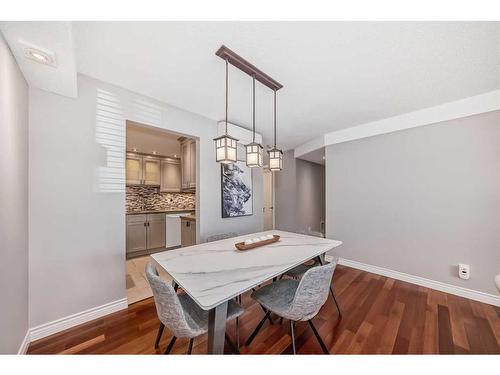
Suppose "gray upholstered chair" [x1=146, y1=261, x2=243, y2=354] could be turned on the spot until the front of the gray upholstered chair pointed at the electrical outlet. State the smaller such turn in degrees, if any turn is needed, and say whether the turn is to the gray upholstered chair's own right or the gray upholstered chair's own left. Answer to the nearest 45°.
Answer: approximately 45° to the gray upholstered chair's own right

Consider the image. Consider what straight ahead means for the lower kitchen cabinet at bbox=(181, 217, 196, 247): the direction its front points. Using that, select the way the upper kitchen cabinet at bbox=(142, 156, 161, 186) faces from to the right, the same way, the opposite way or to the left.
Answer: the same way

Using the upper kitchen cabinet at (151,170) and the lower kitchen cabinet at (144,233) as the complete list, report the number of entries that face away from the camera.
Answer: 0

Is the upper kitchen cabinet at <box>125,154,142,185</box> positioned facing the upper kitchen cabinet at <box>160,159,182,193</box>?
no

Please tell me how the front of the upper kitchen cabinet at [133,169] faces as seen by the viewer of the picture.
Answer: facing the viewer and to the right of the viewer

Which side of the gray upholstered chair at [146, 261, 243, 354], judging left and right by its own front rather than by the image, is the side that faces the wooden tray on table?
front

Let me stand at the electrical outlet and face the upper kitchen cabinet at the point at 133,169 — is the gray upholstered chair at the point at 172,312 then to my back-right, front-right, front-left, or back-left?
front-left

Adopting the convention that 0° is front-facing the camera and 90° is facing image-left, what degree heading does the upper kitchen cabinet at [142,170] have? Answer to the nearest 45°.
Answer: approximately 315°

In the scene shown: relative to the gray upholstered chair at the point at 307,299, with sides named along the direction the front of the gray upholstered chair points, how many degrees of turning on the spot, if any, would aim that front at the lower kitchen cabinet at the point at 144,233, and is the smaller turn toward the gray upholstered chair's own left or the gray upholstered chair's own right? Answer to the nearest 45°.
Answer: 0° — it already faces it

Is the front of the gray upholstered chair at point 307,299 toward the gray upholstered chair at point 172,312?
no

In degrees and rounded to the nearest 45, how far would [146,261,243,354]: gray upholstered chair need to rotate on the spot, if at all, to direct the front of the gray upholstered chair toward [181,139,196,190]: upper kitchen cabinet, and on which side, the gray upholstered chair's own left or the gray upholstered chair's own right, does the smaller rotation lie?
approximately 45° to the gray upholstered chair's own left

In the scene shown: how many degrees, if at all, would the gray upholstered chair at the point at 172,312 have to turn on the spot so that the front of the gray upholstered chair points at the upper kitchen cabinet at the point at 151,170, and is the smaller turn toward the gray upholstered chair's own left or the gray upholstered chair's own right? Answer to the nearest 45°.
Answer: approximately 45° to the gray upholstered chair's own left

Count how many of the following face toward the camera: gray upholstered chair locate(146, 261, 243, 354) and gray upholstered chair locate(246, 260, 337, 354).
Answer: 0

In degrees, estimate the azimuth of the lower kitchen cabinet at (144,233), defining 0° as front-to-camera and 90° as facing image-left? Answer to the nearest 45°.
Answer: approximately 315°

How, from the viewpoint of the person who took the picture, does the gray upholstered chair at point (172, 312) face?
facing away from the viewer and to the right of the viewer

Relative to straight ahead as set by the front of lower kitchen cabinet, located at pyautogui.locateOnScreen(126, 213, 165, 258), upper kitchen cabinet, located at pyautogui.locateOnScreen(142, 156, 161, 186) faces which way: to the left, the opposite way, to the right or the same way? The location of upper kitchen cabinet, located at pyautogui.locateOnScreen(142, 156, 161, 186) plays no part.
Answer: the same way
